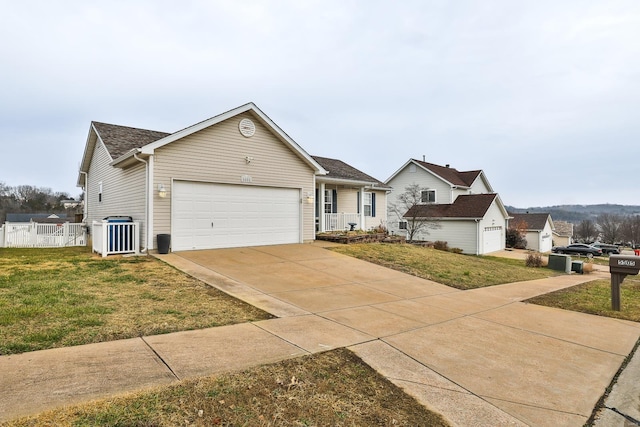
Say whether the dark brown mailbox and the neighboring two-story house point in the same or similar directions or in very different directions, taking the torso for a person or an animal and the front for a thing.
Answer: same or similar directions

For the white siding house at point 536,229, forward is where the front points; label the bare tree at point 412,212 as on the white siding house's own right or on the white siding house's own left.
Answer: on the white siding house's own right

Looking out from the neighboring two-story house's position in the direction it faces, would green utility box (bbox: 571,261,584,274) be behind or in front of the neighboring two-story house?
in front

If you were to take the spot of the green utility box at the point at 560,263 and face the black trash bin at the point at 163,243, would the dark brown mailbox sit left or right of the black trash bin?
left

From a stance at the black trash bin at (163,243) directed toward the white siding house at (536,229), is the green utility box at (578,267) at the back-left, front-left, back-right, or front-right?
front-right

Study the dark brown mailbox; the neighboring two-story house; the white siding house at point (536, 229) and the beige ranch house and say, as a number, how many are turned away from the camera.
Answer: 0

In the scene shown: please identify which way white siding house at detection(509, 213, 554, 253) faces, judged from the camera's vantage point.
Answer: facing the viewer and to the right of the viewer

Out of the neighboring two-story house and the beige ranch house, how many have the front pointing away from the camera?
0

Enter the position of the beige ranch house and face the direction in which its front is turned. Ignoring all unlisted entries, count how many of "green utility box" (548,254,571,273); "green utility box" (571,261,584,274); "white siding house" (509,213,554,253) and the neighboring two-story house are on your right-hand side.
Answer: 0

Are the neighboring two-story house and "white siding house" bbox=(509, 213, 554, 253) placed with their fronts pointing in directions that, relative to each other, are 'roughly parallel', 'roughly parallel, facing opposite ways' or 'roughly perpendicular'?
roughly parallel

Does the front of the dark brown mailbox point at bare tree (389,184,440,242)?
no

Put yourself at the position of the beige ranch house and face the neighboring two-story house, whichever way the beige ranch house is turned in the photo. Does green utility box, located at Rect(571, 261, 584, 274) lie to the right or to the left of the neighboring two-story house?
right

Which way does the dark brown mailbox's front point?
to the viewer's right

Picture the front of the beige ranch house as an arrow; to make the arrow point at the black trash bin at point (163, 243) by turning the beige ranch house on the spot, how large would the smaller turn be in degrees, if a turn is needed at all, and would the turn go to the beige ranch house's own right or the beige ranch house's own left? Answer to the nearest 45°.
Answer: approximately 90° to the beige ranch house's own right

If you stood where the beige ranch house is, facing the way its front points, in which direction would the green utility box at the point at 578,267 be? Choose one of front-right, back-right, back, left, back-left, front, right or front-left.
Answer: front-left

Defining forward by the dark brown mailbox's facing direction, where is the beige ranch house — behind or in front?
behind

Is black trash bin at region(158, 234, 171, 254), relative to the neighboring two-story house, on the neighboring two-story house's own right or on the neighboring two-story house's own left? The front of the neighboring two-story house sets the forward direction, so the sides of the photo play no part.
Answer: on the neighboring two-story house's own right
